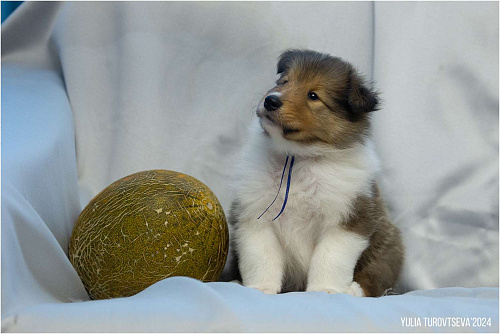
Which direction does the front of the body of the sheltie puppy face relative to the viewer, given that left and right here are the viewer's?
facing the viewer and to the left of the viewer
